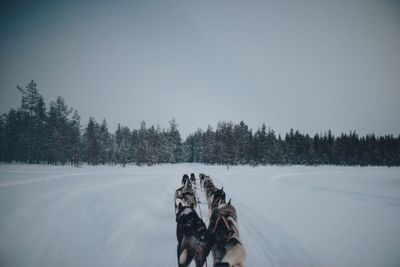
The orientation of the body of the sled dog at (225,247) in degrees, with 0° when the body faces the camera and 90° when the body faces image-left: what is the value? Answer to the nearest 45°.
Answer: approximately 180°
